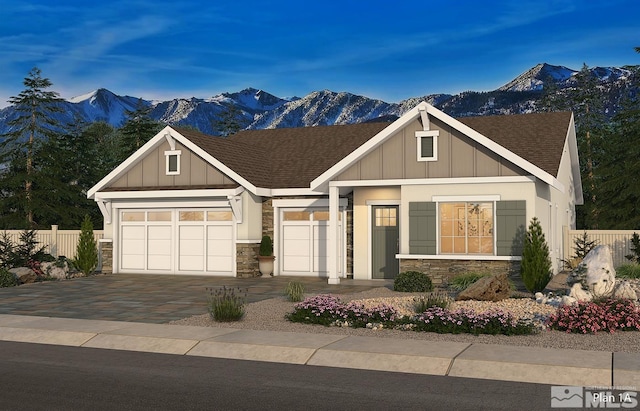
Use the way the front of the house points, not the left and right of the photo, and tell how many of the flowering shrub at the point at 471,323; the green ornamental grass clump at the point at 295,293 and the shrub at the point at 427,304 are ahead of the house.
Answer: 3

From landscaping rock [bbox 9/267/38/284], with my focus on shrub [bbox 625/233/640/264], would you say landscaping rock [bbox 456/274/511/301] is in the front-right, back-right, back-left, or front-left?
front-right

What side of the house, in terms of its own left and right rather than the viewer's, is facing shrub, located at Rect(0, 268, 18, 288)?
right

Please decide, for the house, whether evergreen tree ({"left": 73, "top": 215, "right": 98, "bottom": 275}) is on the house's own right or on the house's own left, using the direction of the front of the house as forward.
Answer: on the house's own right

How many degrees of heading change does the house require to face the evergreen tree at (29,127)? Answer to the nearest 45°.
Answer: approximately 135° to its right

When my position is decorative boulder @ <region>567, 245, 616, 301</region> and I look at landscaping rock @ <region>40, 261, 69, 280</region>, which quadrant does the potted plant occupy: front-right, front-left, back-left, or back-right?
front-right

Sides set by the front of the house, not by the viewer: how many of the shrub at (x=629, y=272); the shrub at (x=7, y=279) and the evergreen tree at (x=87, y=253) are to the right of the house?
2

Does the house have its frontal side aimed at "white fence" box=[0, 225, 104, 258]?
no

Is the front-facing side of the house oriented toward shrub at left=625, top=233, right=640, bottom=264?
no

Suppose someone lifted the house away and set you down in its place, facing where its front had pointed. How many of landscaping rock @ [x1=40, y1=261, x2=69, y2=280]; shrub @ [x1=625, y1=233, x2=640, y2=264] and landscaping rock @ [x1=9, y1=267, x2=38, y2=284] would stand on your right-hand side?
2

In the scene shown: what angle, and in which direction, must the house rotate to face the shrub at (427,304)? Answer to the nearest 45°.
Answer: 0° — it already faces it

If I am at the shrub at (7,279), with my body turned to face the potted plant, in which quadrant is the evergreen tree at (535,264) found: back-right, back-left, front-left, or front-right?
front-right

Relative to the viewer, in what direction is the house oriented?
toward the camera

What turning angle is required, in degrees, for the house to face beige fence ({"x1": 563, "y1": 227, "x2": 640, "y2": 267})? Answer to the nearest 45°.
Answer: approximately 90° to its left

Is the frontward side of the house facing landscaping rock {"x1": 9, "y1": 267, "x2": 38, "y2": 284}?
no

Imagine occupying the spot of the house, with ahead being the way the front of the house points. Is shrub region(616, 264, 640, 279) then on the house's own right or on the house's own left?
on the house's own left

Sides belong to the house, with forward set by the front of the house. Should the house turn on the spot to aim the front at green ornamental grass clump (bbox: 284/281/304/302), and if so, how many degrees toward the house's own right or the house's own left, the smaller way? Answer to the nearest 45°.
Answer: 0° — it already faces it

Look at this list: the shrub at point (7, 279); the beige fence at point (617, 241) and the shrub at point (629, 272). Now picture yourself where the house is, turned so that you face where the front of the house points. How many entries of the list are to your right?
1

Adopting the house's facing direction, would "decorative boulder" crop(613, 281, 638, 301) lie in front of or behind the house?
in front
